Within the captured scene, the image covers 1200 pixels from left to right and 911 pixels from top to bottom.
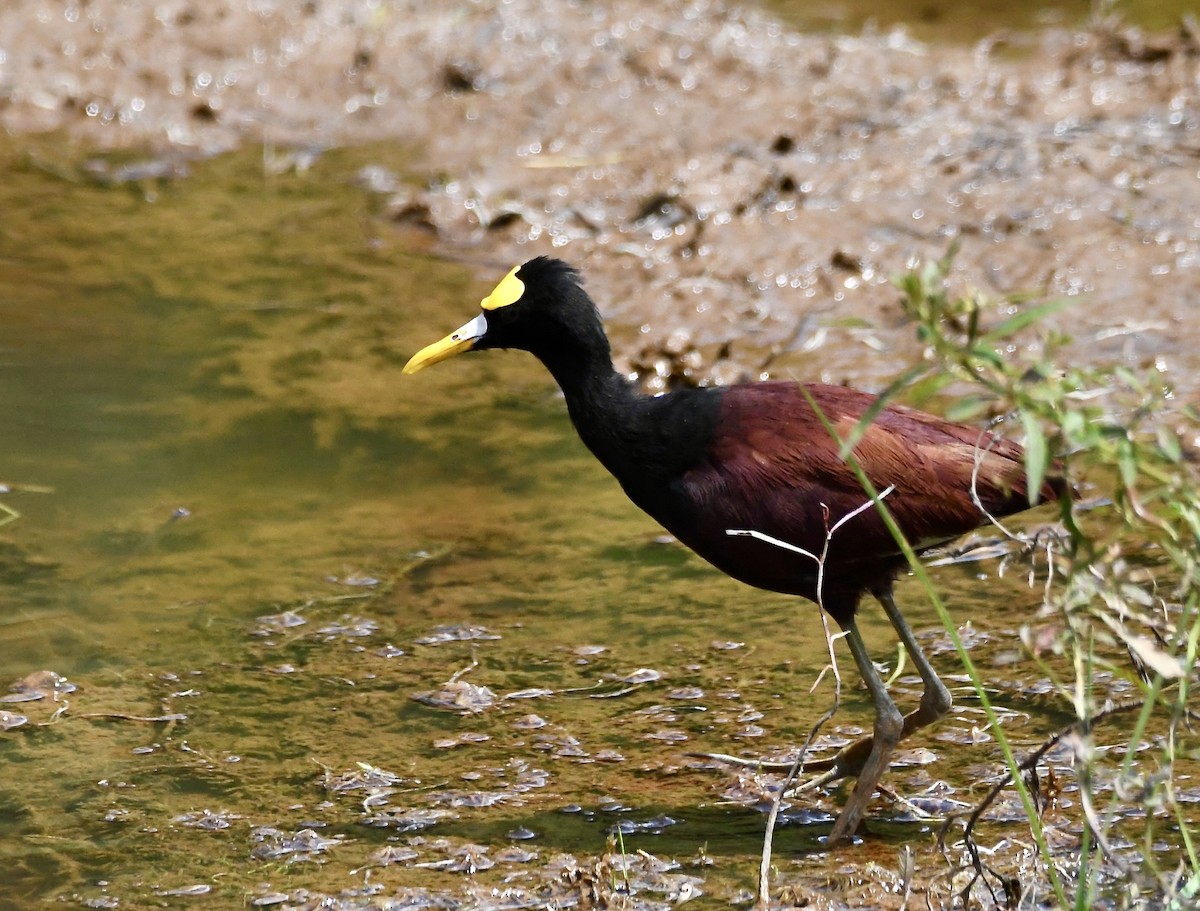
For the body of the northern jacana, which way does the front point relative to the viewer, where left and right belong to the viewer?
facing to the left of the viewer

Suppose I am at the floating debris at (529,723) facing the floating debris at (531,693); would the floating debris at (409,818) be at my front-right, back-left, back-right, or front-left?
back-left

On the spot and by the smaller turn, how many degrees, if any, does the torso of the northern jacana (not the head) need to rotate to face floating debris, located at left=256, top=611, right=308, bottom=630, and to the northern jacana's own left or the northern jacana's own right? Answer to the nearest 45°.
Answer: approximately 45° to the northern jacana's own right

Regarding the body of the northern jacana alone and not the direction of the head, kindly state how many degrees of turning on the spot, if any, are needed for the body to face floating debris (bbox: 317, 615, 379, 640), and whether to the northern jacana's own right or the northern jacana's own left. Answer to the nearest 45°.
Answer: approximately 45° to the northern jacana's own right

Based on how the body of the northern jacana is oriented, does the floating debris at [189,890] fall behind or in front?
in front

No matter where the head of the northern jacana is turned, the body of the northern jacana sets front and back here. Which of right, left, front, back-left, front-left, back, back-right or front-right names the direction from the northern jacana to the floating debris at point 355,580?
front-right

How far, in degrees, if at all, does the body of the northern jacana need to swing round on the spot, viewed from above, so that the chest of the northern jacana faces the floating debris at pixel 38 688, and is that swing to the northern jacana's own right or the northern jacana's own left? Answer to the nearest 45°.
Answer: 0° — it already faces it

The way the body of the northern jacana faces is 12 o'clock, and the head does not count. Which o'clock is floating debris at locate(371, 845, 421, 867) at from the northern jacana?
The floating debris is roughly at 11 o'clock from the northern jacana.

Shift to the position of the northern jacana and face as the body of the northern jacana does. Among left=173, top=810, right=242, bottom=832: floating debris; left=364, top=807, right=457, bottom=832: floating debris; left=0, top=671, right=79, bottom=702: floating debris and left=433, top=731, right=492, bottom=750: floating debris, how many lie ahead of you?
4

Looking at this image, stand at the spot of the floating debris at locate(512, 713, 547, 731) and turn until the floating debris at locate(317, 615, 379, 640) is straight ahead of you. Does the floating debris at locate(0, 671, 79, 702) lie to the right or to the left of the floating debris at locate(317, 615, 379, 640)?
left

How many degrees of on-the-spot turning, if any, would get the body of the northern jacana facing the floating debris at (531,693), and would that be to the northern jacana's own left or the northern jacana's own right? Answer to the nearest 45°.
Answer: approximately 45° to the northern jacana's own right

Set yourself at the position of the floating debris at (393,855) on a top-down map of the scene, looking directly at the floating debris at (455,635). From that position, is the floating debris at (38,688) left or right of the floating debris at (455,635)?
left
